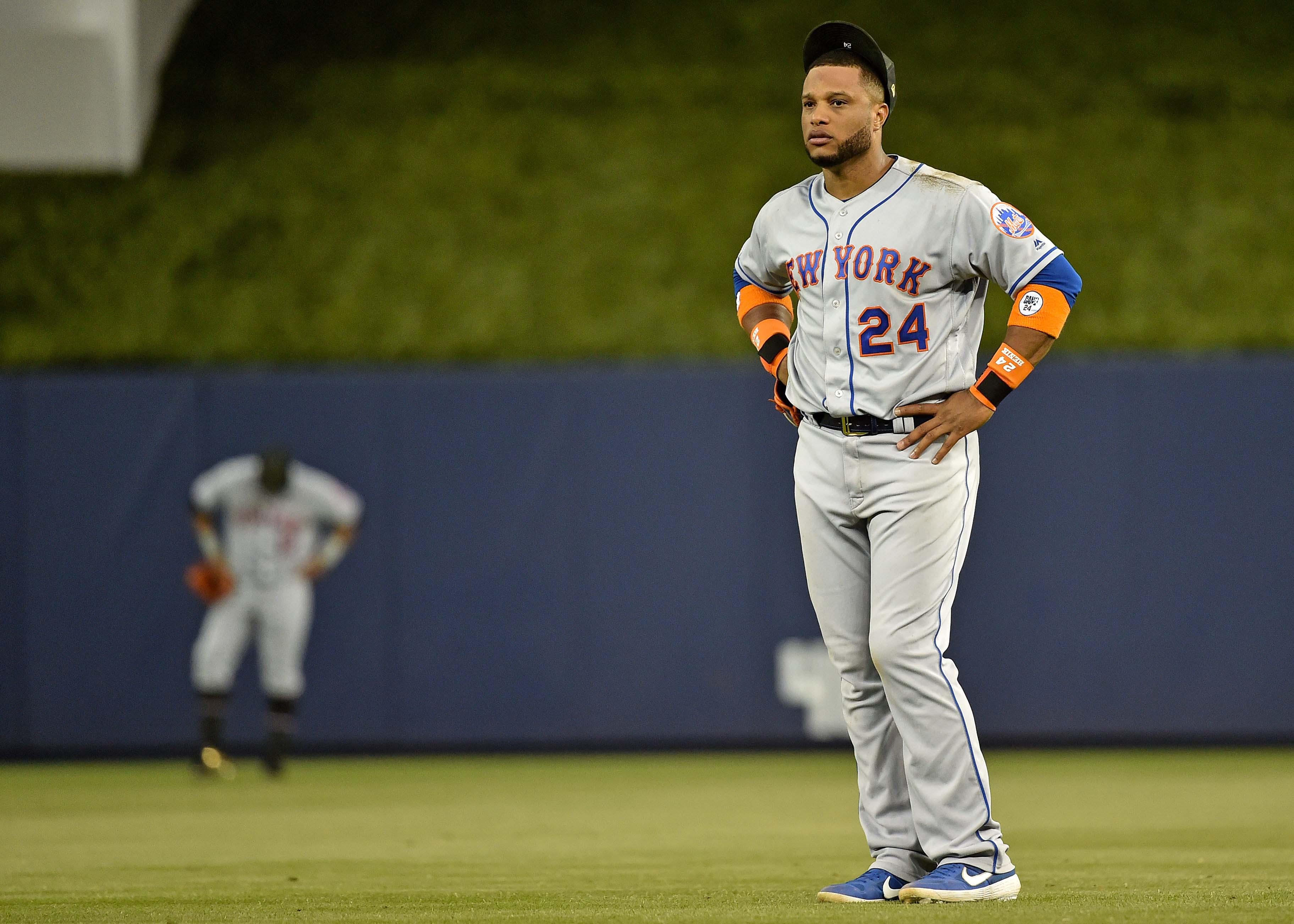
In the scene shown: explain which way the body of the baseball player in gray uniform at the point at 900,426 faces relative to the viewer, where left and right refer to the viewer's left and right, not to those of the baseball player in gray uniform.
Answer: facing the viewer and to the left of the viewer

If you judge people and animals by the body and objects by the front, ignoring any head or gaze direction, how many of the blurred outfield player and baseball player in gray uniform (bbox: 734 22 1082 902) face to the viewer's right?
0

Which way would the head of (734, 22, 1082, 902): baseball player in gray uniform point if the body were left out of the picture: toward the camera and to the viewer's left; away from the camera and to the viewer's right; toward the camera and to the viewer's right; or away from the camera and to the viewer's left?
toward the camera and to the viewer's left

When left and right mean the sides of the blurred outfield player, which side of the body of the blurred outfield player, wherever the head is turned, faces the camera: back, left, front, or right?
front

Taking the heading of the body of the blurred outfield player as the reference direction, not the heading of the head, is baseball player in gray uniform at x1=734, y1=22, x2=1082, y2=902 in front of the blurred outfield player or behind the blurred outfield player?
in front

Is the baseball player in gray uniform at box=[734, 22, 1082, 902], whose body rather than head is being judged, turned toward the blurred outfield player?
no
